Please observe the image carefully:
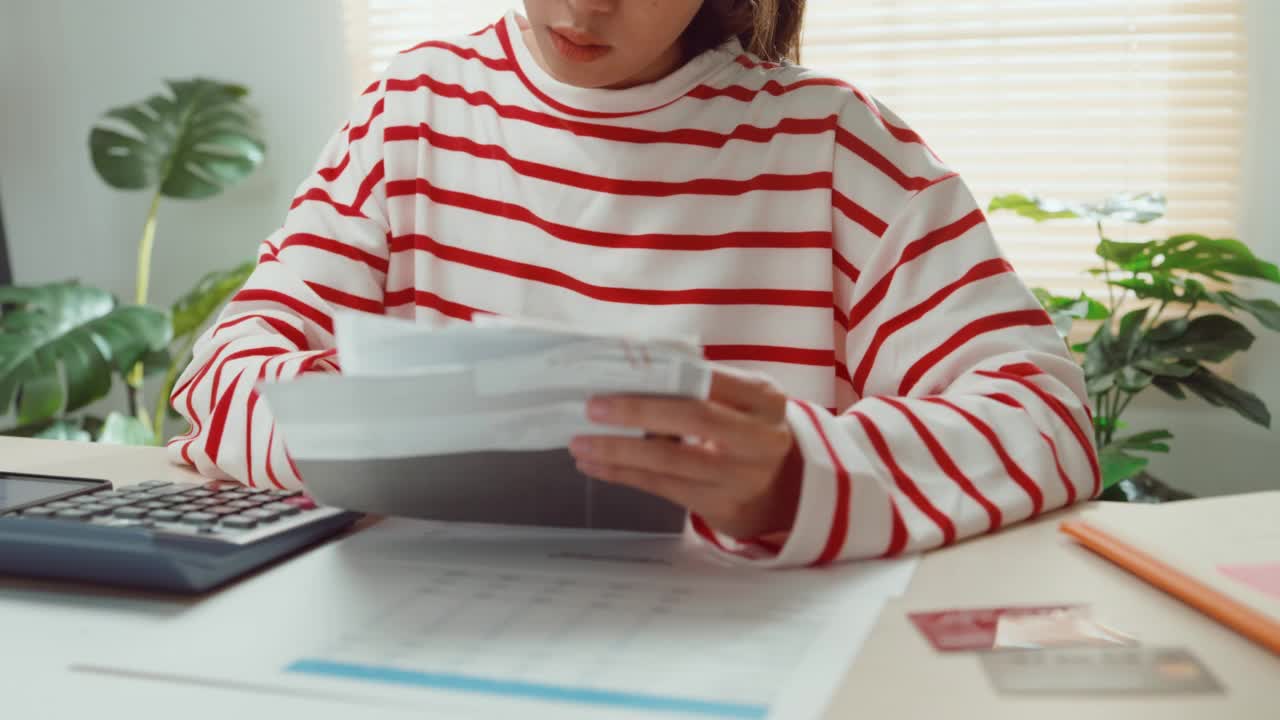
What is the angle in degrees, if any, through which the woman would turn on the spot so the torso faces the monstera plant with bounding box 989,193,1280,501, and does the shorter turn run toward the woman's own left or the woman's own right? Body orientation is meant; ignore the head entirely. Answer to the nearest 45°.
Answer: approximately 135° to the woman's own left

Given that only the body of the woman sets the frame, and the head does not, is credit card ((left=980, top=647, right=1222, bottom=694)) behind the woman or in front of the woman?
in front

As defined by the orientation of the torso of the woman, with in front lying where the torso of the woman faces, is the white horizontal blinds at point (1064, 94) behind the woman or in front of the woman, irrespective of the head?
behind

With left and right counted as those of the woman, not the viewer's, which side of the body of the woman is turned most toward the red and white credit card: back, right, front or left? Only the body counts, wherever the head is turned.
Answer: front

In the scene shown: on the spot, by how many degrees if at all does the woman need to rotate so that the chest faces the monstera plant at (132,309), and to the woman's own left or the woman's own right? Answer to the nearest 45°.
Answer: approximately 135° to the woman's own right

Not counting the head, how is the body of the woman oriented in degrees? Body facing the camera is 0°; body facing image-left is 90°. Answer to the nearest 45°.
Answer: approximately 0°

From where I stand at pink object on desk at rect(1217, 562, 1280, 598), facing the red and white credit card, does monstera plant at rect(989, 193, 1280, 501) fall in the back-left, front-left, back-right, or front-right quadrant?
back-right

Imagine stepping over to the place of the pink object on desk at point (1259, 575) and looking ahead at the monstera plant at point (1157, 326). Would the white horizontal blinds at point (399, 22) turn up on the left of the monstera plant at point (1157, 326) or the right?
left

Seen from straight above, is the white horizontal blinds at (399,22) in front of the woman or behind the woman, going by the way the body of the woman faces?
behind
